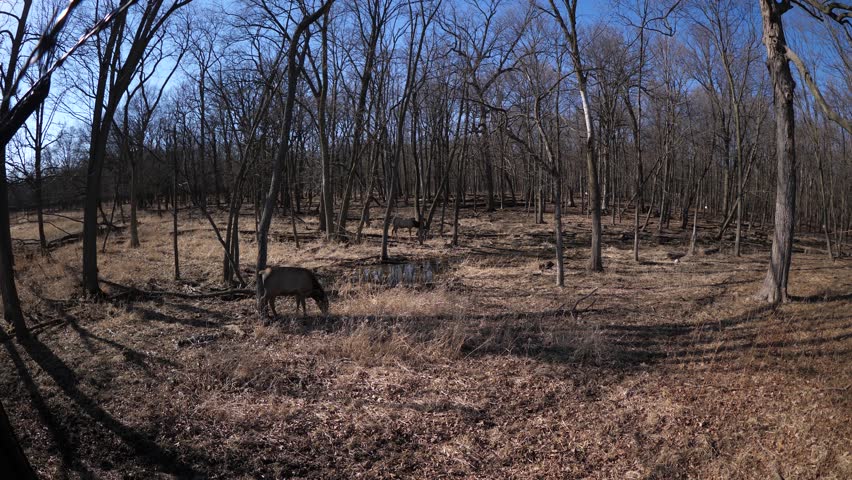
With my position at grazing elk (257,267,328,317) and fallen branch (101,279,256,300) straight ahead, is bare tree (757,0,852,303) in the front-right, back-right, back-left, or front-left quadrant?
back-right

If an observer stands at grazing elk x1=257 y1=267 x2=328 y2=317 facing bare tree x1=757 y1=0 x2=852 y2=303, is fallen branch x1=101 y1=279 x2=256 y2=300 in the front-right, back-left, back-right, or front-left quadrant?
back-left

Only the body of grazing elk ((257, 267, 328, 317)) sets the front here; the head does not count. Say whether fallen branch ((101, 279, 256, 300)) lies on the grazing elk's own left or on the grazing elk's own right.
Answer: on the grazing elk's own left

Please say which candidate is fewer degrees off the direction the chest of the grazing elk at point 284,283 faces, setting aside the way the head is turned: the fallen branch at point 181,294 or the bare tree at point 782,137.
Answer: the bare tree

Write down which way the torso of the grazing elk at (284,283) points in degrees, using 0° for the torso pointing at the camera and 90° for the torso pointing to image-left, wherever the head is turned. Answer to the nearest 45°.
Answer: approximately 270°

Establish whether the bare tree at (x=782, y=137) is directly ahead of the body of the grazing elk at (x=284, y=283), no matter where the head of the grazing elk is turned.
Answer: yes
